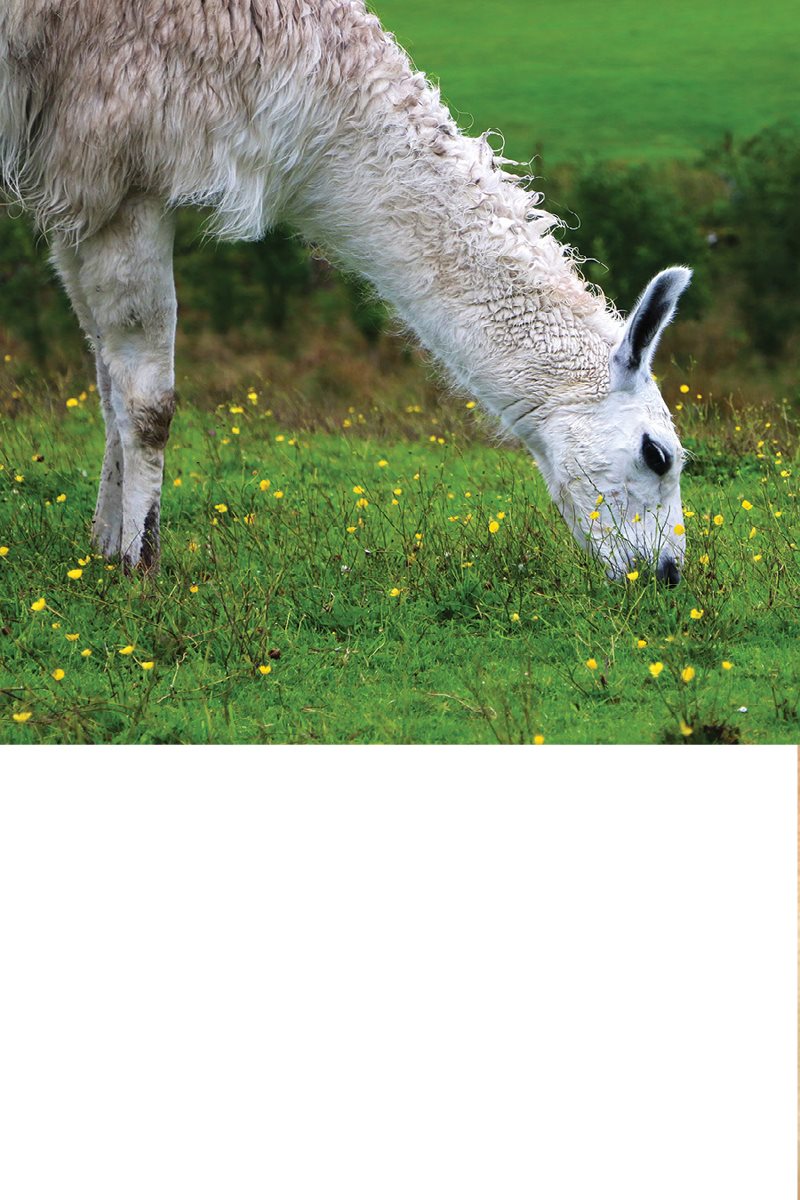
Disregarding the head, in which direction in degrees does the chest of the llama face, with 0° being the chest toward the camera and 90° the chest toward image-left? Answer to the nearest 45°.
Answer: approximately 270°

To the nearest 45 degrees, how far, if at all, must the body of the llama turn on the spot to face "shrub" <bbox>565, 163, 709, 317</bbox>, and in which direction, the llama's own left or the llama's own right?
approximately 90° to the llama's own left
